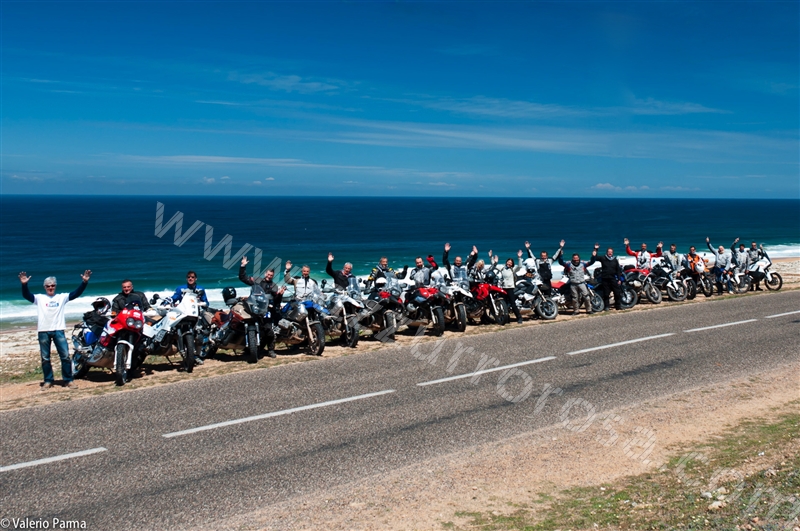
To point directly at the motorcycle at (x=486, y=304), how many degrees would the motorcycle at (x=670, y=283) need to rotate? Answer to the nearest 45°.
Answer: approximately 90° to its right

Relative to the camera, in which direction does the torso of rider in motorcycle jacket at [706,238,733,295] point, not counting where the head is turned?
toward the camera

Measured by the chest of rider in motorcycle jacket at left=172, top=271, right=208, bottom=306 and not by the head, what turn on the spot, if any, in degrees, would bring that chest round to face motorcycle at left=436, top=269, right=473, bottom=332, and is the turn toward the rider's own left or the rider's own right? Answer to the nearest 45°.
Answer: approximately 90° to the rider's own left

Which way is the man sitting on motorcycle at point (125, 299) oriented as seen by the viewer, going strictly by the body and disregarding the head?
toward the camera

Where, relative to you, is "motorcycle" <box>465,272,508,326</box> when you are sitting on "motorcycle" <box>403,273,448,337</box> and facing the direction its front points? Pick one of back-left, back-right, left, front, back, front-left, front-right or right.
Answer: left

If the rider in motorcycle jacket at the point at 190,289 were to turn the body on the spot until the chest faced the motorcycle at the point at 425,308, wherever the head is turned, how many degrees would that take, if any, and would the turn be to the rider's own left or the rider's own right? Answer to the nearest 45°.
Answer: approximately 90° to the rider's own left

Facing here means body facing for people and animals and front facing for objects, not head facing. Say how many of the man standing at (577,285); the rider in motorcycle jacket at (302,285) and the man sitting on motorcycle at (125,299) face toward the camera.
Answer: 3

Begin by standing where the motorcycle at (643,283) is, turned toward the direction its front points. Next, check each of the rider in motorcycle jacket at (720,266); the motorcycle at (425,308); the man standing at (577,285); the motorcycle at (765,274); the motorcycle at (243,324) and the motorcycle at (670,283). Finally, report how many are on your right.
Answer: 3

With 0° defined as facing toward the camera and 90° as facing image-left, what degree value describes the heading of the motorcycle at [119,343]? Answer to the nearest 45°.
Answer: approximately 315°

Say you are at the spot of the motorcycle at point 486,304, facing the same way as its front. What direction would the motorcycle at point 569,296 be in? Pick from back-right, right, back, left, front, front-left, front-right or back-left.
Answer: left
